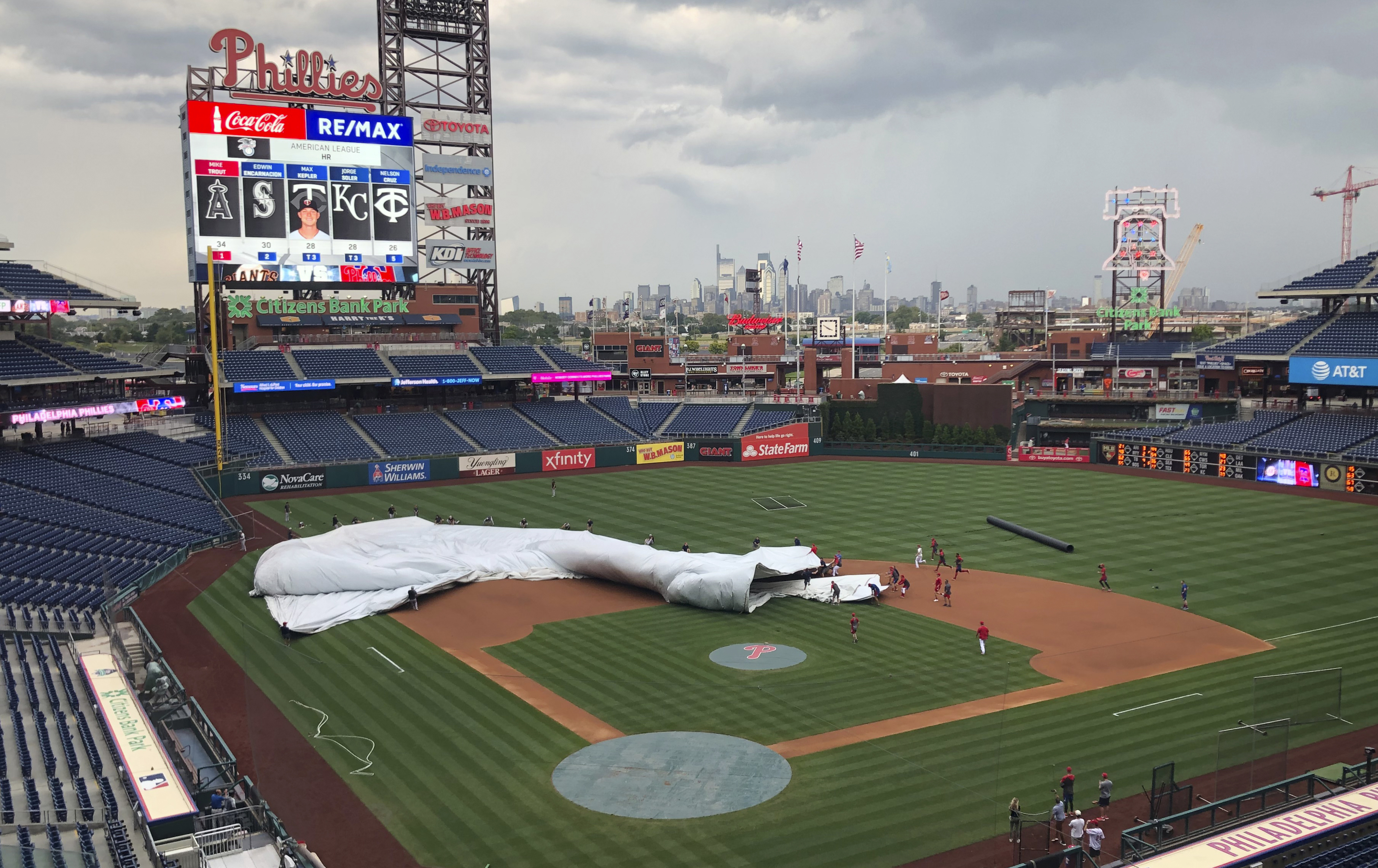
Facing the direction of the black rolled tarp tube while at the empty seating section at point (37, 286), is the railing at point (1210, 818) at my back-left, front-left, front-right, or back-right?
front-right

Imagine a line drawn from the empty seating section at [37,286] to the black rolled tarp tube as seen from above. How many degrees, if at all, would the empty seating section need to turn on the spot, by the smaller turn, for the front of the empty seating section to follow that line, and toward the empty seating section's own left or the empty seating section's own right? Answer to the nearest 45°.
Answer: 0° — it already faces it

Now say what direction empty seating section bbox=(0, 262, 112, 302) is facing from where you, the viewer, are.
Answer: facing the viewer and to the right of the viewer

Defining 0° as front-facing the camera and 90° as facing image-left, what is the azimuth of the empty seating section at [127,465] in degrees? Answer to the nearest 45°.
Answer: approximately 315°

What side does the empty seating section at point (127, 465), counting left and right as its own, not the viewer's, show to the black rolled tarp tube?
front

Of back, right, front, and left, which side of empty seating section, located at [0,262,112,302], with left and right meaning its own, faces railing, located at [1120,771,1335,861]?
front

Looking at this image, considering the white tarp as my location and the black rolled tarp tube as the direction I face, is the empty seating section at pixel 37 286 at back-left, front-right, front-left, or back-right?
back-left

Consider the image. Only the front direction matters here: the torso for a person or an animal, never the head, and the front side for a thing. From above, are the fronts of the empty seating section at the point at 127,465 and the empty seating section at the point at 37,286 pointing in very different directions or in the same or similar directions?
same or similar directions

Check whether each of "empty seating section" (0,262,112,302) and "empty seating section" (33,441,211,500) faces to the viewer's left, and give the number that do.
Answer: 0

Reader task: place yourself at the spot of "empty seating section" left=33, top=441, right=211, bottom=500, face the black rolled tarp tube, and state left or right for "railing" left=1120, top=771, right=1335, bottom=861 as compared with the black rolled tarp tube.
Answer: right
